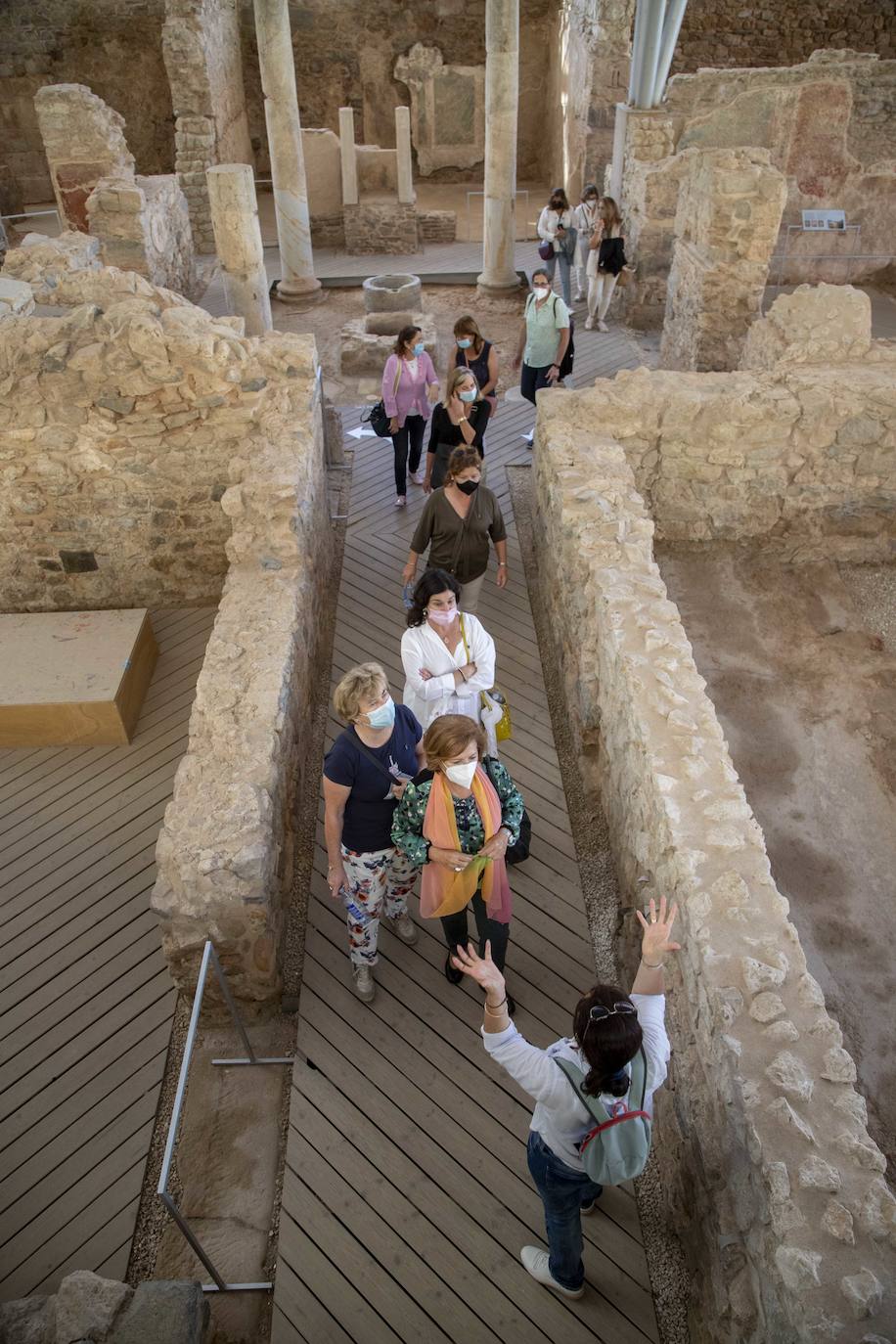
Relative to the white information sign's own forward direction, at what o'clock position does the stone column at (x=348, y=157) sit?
The stone column is roughly at 3 o'clock from the white information sign.

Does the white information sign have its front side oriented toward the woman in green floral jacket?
yes

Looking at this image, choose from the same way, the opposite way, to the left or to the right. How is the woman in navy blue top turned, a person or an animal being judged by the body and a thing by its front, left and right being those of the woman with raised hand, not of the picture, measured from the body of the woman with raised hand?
the opposite way

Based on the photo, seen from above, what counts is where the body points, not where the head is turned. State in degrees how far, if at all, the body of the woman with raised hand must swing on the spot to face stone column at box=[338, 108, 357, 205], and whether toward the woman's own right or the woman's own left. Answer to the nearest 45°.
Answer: approximately 45° to the woman's own right

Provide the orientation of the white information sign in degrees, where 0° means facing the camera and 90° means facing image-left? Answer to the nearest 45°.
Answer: approximately 0°

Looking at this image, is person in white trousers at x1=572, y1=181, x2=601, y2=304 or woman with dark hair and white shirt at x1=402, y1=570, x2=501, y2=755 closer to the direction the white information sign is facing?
the woman with dark hair and white shirt

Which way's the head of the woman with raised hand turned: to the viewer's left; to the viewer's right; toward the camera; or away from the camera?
away from the camera

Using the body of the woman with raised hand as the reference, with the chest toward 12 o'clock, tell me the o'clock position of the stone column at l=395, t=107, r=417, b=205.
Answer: The stone column is roughly at 1 o'clock from the woman with raised hand.

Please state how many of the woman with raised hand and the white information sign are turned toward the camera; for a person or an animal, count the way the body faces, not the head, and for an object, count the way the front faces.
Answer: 1

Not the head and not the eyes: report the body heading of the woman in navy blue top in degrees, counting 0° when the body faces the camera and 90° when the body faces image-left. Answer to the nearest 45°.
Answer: approximately 315°

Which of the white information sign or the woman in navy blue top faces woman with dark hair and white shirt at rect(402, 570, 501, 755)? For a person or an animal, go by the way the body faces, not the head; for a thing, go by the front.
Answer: the white information sign
